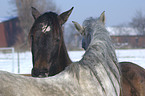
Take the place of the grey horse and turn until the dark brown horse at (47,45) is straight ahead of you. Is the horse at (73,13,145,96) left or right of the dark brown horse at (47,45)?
right

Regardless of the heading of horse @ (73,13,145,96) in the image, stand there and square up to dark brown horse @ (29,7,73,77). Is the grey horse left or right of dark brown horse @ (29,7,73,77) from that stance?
left

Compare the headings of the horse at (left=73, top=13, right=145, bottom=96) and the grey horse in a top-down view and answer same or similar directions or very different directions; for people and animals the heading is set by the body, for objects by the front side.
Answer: very different directions

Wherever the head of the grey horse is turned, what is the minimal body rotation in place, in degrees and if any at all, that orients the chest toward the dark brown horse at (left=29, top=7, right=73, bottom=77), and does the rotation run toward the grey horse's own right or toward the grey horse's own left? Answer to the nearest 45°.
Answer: approximately 90° to the grey horse's own left

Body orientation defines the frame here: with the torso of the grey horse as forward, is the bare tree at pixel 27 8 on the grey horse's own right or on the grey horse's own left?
on the grey horse's own left

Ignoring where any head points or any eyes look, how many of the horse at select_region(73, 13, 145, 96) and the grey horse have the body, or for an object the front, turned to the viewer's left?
1
